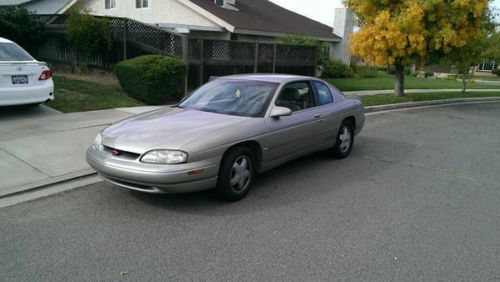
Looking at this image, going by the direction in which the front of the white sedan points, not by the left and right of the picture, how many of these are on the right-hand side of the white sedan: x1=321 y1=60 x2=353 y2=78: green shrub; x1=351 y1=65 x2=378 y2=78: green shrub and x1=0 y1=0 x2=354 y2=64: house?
3

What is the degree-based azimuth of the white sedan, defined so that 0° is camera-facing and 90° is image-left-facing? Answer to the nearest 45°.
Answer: approximately 135°

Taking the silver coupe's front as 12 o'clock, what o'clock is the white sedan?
The white sedan is roughly at 3 o'clock from the silver coupe.

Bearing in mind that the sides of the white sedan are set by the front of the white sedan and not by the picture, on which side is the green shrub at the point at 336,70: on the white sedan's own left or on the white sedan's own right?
on the white sedan's own right

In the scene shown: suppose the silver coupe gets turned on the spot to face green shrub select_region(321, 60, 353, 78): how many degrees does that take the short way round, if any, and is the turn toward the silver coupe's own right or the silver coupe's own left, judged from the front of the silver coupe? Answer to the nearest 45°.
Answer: approximately 135° to the silver coupe's own right

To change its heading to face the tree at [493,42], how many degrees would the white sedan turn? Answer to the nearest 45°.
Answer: approximately 135° to its right

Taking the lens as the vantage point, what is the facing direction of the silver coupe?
facing the viewer and to the left of the viewer

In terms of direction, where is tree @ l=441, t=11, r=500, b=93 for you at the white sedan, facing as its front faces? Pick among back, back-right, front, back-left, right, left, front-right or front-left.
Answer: back-right

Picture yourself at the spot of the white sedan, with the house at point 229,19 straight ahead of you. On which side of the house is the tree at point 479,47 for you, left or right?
right

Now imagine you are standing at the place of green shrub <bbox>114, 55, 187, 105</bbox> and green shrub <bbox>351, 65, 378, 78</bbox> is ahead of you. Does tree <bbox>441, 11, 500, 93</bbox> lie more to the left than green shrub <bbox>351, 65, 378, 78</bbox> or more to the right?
right

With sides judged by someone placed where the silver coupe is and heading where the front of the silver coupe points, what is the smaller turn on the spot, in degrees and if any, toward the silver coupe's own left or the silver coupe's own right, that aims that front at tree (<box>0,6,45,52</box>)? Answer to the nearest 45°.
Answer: approximately 90° to the silver coupe's own right

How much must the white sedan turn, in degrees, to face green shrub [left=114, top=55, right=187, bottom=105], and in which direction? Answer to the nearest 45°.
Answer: approximately 90° to its right

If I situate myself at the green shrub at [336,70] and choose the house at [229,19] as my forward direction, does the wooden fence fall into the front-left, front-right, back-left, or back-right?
front-left

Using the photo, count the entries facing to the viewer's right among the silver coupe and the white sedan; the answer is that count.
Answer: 0
